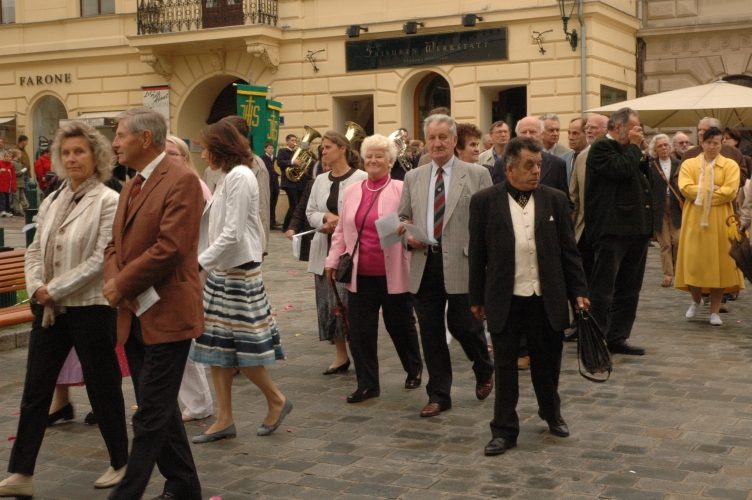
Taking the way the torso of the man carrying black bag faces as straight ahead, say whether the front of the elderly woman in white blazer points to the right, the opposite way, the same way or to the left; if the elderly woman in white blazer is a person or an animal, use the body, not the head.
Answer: the same way

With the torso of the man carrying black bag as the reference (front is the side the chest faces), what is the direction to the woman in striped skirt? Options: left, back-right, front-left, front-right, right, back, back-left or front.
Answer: right

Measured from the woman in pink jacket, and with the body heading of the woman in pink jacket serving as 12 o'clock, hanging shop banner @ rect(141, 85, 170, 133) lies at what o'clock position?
The hanging shop banner is roughly at 4 o'clock from the woman in pink jacket.

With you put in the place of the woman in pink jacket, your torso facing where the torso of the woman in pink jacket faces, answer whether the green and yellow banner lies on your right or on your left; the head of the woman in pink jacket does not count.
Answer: on your right

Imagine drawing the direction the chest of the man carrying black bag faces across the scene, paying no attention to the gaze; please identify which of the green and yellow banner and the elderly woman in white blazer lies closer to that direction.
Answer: the elderly woman in white blazer

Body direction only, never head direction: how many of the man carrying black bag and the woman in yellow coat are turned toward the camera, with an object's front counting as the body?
2

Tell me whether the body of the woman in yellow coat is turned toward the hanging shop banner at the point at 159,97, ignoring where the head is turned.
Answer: no

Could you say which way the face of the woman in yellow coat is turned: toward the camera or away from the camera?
toward the camera

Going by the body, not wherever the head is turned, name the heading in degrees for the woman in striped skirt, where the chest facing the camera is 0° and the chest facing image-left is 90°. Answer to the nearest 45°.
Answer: approximately 90°

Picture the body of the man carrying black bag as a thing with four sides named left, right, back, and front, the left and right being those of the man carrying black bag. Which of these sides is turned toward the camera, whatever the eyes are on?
front

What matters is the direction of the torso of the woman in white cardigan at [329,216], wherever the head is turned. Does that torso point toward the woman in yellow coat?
no

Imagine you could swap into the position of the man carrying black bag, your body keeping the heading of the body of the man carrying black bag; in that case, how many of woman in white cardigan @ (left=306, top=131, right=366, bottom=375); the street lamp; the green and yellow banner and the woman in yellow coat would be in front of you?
0

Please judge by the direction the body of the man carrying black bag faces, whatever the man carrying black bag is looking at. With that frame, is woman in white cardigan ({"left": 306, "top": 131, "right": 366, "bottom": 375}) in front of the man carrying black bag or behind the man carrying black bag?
behind

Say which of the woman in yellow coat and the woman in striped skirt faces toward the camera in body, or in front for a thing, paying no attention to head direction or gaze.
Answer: the woman in yellow coat

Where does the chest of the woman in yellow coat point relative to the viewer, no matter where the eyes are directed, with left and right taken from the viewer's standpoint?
facing the viewer

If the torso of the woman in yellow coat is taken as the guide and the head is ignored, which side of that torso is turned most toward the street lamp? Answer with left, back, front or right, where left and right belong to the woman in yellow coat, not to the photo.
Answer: back

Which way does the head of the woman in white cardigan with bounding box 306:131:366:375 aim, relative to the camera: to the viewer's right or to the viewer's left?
to the viewer's left

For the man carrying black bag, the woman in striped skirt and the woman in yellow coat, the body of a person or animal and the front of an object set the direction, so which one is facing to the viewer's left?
the woman in striped skirt

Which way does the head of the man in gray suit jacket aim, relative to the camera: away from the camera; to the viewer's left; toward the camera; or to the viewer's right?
toward the camera

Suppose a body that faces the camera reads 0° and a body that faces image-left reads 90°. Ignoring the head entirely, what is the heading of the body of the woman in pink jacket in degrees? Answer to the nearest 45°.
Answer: approximately 45°

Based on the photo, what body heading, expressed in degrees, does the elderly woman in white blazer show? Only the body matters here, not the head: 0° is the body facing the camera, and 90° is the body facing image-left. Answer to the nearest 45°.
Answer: approximately 45°
